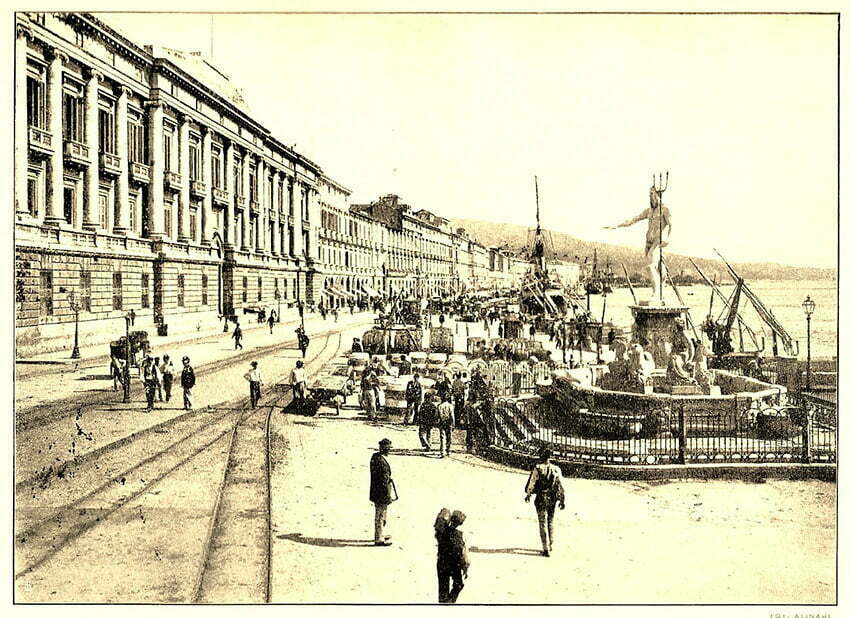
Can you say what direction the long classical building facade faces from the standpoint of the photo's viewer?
facing the viewer and to the right of the viewer

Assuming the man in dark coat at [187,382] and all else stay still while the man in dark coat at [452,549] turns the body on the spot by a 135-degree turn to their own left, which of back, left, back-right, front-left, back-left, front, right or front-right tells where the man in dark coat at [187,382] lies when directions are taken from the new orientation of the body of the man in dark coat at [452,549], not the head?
back-right

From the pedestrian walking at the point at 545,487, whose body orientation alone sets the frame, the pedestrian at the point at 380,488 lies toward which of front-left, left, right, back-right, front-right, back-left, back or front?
left

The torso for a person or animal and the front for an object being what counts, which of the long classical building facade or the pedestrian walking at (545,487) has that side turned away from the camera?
the pedestrian walking

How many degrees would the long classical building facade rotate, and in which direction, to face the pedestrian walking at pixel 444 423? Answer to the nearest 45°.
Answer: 0° — it already faces them

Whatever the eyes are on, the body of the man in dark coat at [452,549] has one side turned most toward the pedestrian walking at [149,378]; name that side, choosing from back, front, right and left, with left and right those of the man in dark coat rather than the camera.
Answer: front

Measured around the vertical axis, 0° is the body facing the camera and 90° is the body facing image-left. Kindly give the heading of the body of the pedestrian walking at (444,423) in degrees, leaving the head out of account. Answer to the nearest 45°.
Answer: approximately 180°

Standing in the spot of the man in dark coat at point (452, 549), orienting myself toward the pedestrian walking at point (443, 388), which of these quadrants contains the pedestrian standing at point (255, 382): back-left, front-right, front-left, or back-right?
front-left

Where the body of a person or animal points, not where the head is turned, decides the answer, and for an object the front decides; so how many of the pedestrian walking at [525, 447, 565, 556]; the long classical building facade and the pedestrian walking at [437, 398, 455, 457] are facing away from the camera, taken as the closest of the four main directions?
2

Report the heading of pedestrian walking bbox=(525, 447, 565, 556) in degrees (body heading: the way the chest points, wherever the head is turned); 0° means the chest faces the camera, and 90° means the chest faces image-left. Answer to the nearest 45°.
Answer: approximately 180°

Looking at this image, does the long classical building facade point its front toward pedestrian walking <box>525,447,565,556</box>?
no

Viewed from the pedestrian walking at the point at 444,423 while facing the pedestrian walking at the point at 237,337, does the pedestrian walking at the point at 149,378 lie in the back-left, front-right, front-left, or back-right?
front-left

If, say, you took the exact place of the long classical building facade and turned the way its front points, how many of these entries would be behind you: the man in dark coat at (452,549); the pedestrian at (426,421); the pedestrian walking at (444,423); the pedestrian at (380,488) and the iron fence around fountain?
0

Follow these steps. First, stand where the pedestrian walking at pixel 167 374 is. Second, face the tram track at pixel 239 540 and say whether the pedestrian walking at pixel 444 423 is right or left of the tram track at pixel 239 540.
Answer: left

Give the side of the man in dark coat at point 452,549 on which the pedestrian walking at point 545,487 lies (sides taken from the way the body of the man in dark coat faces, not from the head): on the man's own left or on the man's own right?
on the man's own right

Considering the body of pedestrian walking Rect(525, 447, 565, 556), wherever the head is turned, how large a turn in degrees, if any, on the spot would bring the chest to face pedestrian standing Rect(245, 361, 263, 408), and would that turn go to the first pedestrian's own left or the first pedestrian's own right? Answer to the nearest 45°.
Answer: approximately 45° to the first pedestrian's own left

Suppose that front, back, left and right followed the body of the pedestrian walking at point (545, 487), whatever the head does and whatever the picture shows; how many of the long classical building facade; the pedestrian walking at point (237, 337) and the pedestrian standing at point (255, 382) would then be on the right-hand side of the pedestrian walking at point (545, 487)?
0
